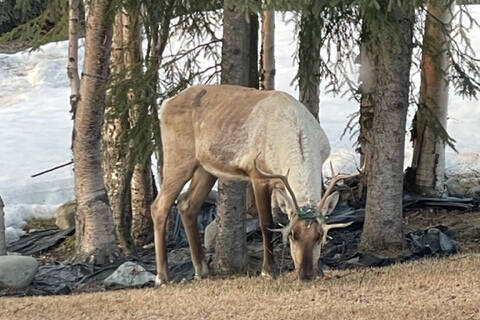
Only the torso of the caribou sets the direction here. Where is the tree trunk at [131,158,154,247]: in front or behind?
behind

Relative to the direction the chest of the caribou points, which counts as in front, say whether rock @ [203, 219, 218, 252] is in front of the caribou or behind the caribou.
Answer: behind

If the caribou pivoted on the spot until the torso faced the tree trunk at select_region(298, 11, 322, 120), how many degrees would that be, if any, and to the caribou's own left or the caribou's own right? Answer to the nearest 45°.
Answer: approximately 135° to the caribou's own left

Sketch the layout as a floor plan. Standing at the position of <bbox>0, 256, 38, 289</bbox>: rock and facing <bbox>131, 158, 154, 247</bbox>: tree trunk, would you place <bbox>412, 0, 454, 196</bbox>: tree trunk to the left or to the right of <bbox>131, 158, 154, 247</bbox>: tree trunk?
right

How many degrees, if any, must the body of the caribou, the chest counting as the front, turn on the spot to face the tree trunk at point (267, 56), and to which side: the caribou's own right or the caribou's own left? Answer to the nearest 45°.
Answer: approximately 135° to the caribou's own left

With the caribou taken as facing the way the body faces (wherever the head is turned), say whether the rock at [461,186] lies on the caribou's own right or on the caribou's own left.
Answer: on the caribou's own left

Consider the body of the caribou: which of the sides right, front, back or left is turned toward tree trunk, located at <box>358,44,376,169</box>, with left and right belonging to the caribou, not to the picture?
left

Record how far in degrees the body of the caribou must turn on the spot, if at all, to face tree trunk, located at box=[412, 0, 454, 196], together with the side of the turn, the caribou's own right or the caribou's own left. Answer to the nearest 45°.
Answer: approximately 90° to the caribou's own left

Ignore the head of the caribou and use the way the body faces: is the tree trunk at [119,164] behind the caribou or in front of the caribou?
behind

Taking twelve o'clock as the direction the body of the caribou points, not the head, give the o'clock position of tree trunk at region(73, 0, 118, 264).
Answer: The tree trunk is roughly at 6 o'clock from the caribou.

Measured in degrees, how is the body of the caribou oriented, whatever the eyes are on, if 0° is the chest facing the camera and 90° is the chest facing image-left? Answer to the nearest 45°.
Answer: approximately 315°

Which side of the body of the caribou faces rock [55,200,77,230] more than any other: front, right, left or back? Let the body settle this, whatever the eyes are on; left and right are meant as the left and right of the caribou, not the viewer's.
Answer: back

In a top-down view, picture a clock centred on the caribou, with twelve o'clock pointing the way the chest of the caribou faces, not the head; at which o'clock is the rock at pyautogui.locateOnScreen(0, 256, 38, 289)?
The rock is roughly at 5 o'clock from the caribou.
